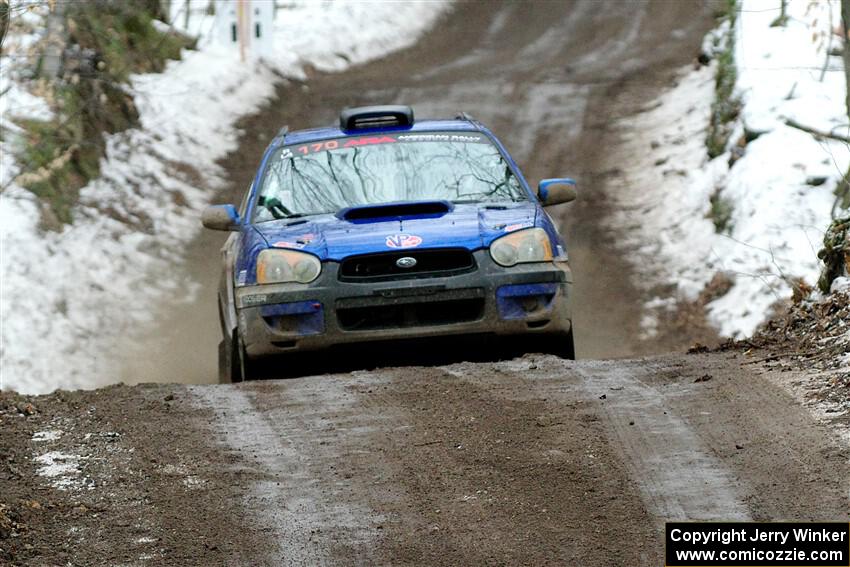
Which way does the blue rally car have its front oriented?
toward the camera

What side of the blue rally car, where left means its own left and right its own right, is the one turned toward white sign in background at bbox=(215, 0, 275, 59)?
back
